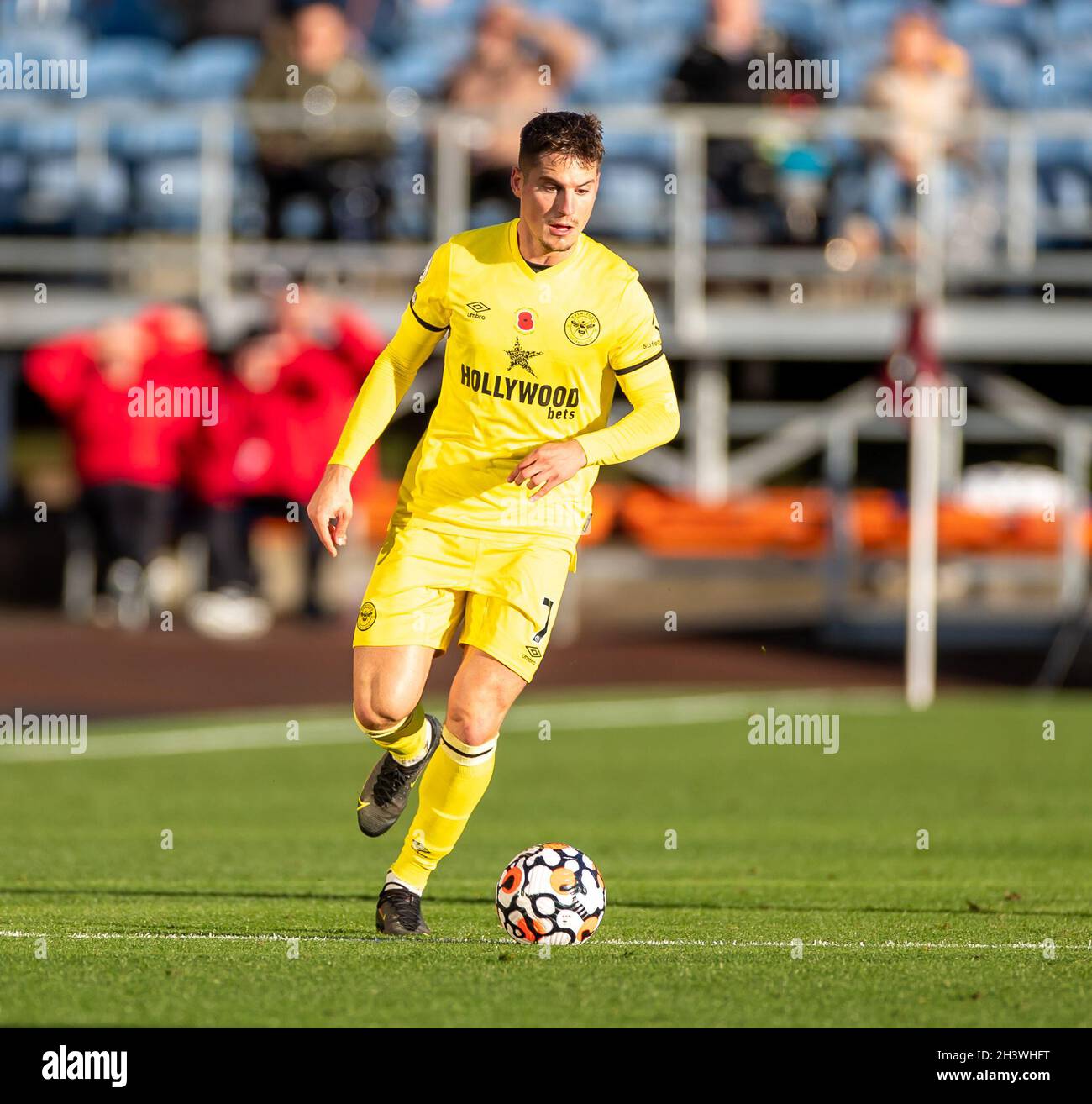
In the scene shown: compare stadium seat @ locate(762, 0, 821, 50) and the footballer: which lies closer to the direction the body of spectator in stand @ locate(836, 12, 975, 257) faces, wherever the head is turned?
the footballer

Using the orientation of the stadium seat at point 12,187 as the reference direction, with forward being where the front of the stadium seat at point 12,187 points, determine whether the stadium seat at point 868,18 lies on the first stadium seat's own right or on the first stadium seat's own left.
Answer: on the first stadium seat's own left

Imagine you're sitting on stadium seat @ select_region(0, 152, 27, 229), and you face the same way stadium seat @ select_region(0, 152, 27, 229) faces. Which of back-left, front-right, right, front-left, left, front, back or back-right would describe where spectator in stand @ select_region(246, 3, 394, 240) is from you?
front-left

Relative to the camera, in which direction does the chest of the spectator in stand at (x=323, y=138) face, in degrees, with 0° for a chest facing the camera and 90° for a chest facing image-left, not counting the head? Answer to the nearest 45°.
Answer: approximately 0°

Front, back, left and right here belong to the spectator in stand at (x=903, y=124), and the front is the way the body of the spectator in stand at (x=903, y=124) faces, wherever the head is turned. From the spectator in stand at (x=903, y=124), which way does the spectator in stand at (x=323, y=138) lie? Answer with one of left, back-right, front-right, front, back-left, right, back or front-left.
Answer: right

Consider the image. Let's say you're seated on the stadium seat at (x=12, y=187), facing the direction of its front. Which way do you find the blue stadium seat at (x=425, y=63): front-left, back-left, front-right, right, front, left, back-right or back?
left

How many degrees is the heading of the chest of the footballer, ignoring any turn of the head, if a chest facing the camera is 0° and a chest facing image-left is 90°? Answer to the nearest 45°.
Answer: approximately 0°
